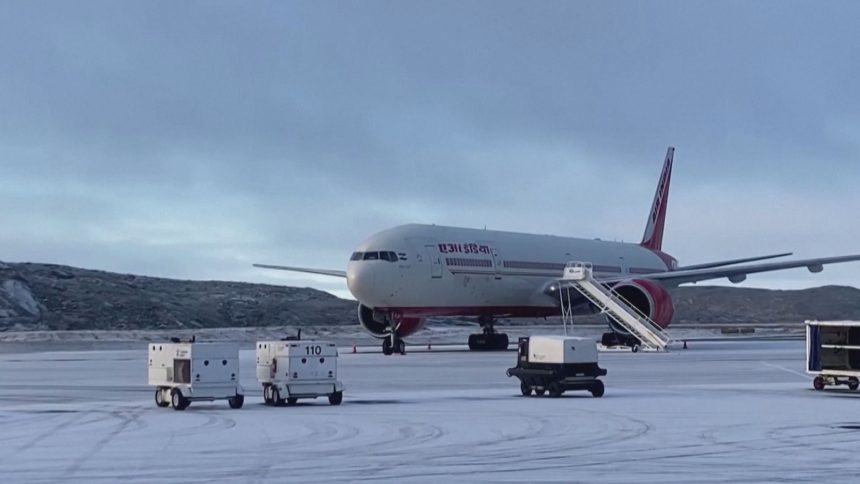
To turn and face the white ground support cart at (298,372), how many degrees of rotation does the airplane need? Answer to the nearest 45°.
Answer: approximately 45° to its left

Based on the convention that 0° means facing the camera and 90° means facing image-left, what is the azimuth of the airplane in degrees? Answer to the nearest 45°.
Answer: approximately 45°

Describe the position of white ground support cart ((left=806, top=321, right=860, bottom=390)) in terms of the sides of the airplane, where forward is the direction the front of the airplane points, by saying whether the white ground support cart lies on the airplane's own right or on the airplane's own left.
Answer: on the airplane's own left

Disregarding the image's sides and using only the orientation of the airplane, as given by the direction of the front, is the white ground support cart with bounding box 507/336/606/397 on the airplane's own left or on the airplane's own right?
on the airplane's own left

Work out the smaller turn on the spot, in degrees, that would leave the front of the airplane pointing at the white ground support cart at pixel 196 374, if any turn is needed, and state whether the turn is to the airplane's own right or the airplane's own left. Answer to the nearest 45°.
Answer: approximately 45° to the airplane's own left
